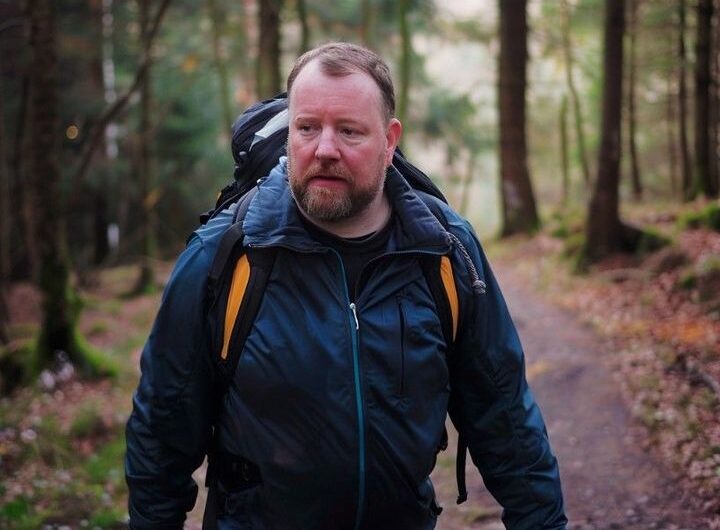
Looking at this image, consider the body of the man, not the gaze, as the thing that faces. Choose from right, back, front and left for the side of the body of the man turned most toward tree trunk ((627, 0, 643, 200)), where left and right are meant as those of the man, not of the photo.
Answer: back

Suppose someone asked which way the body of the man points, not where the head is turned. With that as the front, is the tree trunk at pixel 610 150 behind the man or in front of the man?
behind

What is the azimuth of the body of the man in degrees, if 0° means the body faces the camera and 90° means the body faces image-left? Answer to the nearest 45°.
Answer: approximately 0°

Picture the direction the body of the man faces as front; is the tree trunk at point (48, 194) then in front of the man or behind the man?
behind

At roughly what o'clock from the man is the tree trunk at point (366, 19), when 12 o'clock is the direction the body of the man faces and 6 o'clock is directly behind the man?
The tree trunk is roughly at 6 o'clock from the man.

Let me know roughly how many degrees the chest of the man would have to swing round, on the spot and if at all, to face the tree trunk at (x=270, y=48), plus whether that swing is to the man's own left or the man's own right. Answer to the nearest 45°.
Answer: approximately 180°

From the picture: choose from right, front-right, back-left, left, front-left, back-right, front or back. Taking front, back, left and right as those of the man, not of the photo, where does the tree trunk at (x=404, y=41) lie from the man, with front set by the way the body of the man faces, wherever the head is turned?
back
